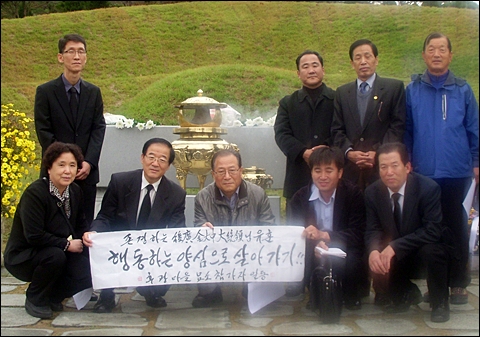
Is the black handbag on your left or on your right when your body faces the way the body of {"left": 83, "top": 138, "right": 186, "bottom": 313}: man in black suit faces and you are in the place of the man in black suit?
on your left

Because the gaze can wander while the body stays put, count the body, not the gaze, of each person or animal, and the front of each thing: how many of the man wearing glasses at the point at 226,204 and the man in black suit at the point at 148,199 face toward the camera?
2

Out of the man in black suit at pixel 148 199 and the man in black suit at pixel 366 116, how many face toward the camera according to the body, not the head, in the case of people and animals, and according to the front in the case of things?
2

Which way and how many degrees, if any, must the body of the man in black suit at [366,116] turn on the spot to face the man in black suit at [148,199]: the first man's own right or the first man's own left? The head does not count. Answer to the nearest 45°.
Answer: approximately 45° to the first man's own right

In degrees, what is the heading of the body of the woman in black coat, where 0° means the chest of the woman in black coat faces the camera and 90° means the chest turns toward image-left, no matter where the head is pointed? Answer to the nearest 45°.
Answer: approximately 315°

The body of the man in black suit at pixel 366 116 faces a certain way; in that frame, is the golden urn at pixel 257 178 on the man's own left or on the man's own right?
on the man's own right

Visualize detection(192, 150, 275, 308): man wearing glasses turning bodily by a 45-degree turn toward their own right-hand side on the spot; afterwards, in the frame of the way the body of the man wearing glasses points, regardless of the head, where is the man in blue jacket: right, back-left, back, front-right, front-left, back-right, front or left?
back-left
